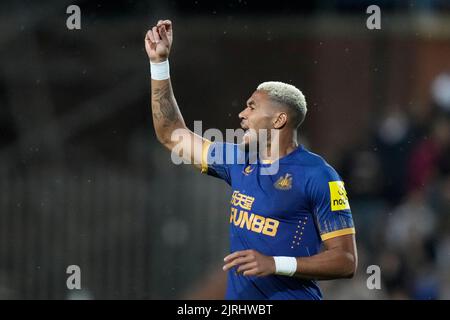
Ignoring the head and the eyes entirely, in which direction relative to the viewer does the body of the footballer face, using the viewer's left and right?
facing the viewer and to the left of the viewer
